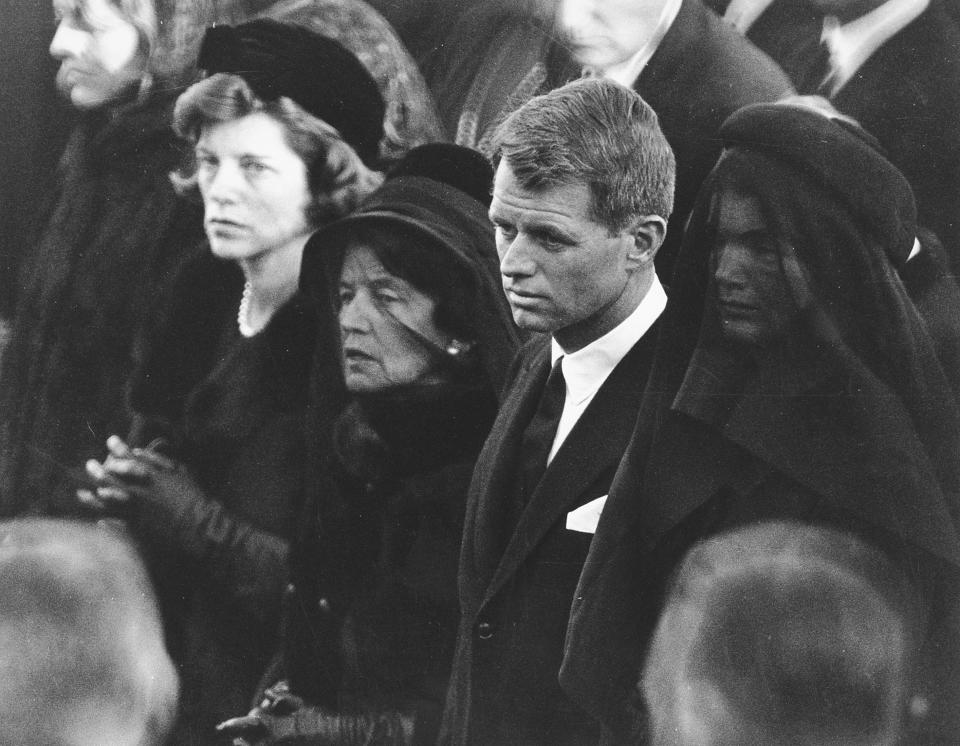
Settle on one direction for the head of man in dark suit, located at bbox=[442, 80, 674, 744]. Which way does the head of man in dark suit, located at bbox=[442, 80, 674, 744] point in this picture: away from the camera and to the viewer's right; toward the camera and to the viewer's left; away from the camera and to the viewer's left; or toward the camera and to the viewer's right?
toward the camera and to the viewer's left

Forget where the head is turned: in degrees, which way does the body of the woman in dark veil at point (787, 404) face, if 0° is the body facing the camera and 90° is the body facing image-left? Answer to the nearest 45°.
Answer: approximately 45°

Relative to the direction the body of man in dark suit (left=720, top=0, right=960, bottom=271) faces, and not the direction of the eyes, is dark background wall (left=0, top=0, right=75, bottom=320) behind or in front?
in front

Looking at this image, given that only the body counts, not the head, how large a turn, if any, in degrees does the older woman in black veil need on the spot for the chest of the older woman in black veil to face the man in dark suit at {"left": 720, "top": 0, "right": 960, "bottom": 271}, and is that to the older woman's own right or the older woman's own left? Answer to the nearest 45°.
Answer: approximately 135° to the older woman's own left

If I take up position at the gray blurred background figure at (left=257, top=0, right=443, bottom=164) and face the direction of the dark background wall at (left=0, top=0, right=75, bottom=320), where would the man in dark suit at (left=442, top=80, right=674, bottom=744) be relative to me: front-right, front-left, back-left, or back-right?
back-left

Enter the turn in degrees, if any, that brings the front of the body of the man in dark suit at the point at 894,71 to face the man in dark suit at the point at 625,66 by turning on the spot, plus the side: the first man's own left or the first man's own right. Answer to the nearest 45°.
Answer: approximately 45° to the first man's own right

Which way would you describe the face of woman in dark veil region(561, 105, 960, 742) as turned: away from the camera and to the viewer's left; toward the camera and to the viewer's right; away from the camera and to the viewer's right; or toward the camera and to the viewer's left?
toward the camera and to the viewer's left

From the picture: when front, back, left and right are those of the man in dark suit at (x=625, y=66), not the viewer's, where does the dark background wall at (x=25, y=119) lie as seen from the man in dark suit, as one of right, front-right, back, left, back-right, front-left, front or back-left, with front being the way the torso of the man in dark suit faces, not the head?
front-right

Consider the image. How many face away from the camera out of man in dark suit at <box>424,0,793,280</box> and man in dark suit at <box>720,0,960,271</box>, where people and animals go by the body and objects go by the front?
0
